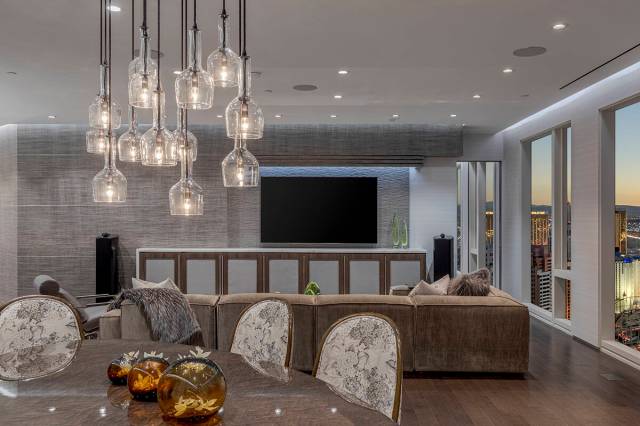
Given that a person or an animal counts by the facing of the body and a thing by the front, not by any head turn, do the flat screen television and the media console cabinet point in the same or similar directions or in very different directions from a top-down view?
same or similar directions

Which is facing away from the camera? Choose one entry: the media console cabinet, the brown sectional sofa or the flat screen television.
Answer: the brown sectional sofa

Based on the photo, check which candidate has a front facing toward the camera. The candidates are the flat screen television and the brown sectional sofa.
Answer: the flat screen television

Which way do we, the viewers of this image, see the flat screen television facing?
facing the viewer

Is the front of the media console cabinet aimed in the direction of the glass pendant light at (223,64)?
yes

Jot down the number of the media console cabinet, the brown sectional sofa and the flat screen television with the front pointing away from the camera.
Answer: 1

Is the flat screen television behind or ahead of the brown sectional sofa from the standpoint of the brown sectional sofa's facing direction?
ahead

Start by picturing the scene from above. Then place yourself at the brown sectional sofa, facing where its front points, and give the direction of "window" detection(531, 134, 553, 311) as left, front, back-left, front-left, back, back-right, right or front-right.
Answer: front-right

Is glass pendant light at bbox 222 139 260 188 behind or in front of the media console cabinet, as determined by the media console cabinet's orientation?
in front

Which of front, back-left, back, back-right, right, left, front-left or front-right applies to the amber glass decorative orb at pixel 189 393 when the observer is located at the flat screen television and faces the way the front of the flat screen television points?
front

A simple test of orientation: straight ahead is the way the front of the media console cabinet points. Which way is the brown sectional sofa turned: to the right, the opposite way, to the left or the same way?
the opposite way

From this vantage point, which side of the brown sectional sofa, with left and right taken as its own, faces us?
back

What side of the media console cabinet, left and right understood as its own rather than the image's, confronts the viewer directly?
front

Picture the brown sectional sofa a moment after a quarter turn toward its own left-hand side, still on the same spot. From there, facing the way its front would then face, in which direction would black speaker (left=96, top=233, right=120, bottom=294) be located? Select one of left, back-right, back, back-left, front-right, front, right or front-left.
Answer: front-right

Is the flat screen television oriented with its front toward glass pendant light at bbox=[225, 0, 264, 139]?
yes

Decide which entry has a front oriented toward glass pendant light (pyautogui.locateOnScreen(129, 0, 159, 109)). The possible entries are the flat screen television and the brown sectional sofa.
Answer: the flat screen television

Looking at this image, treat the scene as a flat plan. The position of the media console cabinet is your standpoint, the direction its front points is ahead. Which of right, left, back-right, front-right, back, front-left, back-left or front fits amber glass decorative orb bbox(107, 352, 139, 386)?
front
